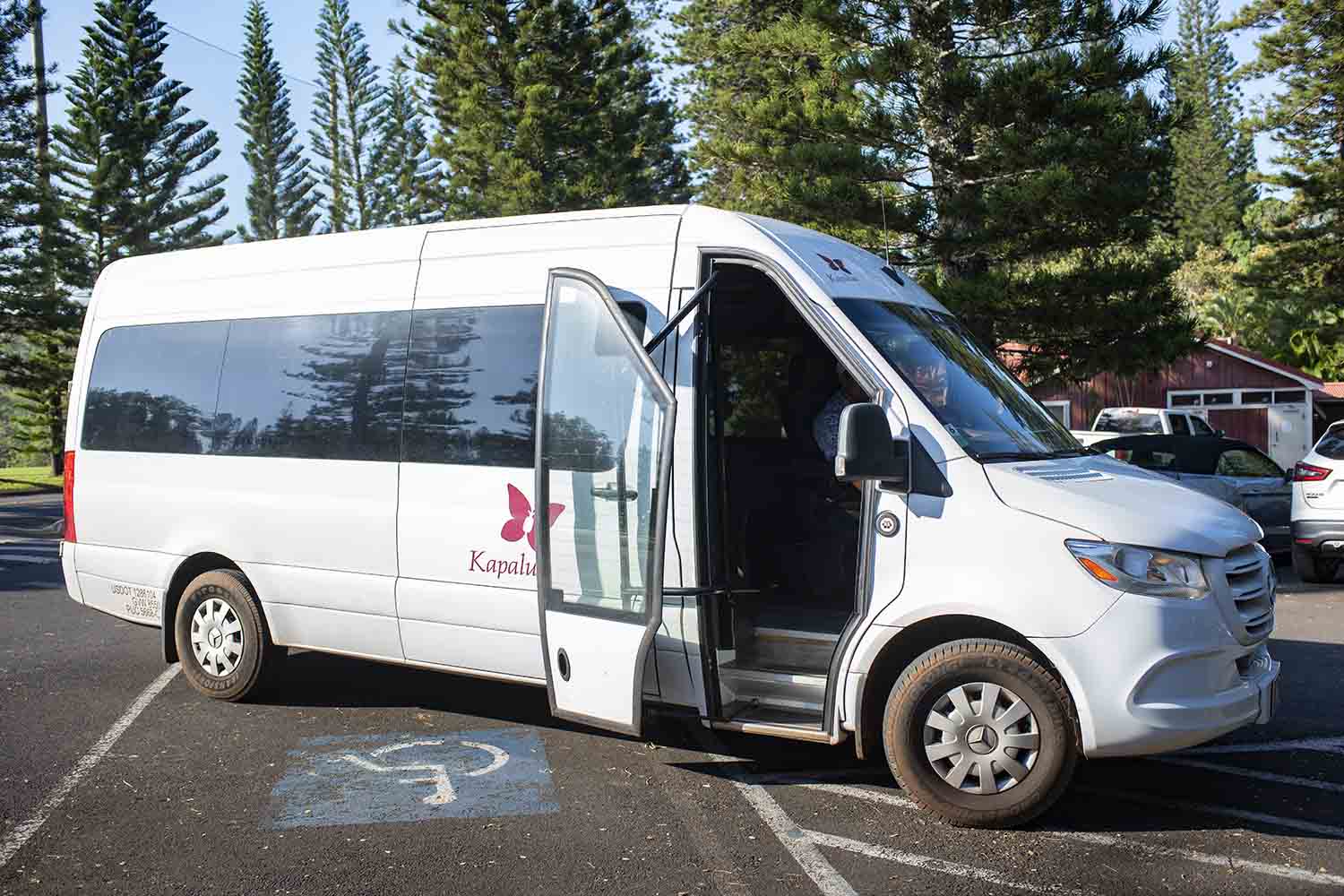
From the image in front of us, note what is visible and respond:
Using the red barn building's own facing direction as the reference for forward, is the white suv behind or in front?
in front

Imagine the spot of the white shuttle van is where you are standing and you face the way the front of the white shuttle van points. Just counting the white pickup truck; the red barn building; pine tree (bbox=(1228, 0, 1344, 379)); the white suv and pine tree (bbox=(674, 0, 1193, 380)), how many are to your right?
0

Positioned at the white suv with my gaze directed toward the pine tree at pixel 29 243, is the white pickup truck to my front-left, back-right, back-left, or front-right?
front-right

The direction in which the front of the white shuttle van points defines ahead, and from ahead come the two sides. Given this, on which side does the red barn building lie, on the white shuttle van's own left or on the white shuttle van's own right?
on the white shuttle van's own left

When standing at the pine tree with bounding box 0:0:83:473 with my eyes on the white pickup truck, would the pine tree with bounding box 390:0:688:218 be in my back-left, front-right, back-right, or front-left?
front-left

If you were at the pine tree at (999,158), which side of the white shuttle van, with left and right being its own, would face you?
left

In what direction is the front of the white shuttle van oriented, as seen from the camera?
facing the viewer and to the right of the viewer

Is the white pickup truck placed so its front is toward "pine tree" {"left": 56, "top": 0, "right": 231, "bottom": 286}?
no

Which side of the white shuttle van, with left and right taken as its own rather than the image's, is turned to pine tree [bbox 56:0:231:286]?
back

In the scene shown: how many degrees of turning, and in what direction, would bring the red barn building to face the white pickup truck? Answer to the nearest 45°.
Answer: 0° — it already faces it

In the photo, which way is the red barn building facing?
toward the camera

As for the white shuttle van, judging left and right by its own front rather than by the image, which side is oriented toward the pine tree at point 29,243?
back

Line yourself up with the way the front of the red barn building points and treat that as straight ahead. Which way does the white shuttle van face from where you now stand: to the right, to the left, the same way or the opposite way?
to the left
